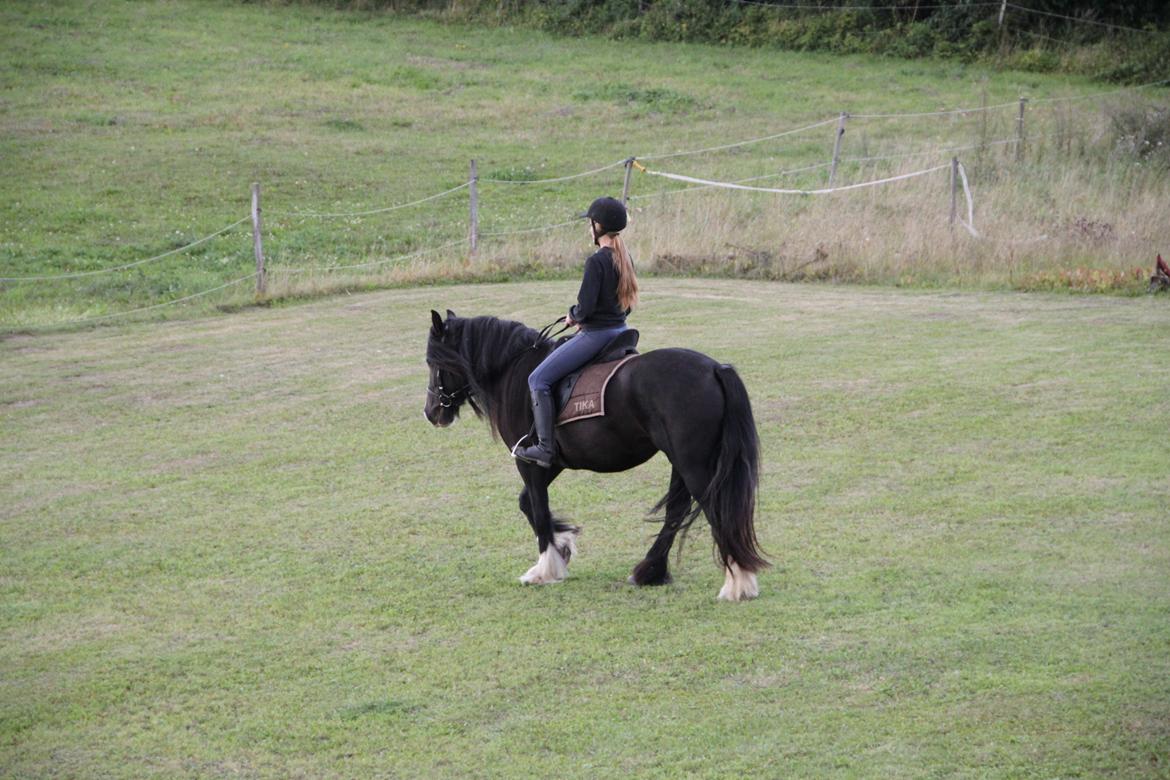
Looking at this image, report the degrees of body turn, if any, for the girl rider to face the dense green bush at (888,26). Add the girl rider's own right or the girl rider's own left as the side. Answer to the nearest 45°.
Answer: approximately 90° to the girl rider's own right

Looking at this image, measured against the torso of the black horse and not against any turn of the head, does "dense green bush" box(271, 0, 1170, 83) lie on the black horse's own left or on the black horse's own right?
on the black horse's own right

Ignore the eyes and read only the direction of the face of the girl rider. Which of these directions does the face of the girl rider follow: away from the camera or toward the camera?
away from the camera

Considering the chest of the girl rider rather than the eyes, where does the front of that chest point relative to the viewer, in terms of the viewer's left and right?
facing to the left of the viewer

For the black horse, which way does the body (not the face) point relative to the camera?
to the viewer's left
